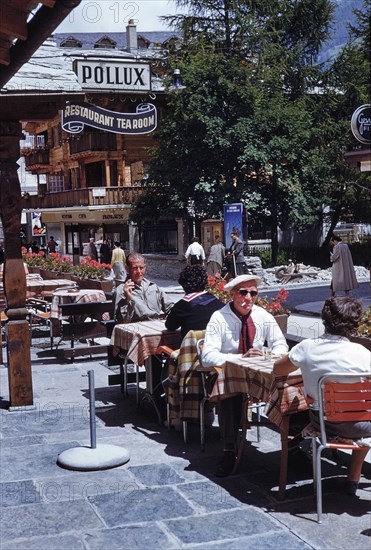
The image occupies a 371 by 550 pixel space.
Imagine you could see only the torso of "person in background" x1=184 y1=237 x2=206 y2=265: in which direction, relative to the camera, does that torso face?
away from the camera

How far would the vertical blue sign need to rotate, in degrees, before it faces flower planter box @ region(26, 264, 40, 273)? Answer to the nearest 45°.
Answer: approximately 45° to its right

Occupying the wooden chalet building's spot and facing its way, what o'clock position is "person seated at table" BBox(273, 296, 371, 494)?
The person seated at table is roughly at 12 o'clock from the wooden chalet building.

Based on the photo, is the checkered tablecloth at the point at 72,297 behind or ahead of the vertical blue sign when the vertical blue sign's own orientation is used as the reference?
ahead

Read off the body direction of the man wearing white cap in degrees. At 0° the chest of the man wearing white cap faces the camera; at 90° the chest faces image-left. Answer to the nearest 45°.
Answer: approximately 315°

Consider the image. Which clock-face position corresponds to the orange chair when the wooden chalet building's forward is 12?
The orange chair is roughly at 12 o'clock from the wooden chalet building.

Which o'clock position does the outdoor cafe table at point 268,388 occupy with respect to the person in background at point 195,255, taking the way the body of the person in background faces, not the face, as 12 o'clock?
The outdoor cafe table is roughly at 6 o'clock from the person in background.

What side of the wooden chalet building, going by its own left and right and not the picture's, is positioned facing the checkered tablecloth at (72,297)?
front

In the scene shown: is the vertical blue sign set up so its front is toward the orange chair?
yes

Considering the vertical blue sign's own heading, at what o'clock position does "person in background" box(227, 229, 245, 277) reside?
The person in background is roughly at 12 o'clock from the vertical blue sign.
